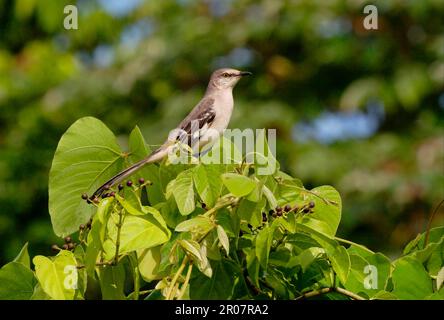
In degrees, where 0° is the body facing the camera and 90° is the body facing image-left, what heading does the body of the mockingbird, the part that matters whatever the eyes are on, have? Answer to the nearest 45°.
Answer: approximately 270°
